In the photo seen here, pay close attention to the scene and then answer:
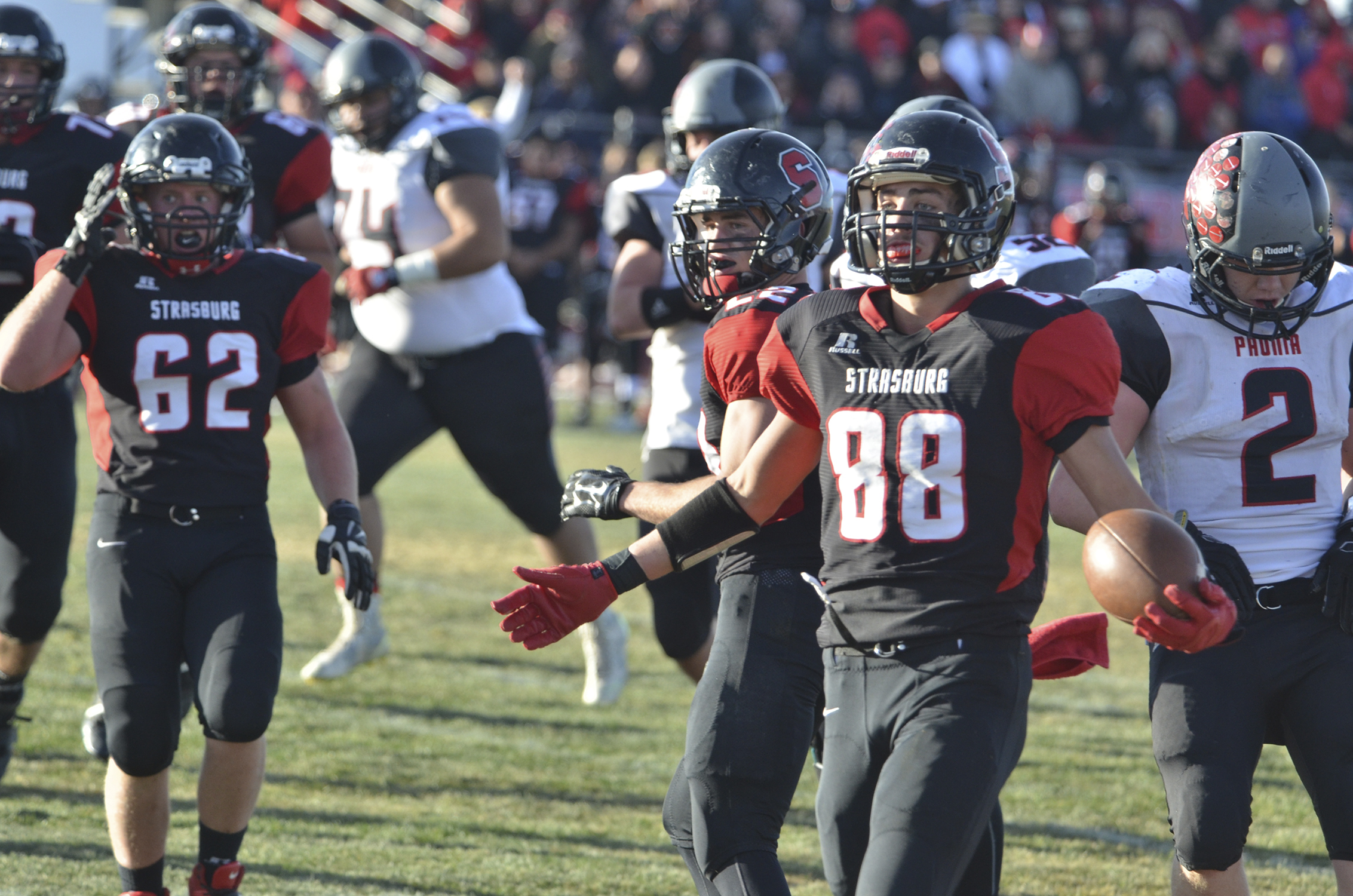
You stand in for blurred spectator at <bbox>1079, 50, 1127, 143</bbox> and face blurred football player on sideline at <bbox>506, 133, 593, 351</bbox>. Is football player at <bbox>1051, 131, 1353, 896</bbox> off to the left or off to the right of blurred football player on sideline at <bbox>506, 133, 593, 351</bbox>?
left

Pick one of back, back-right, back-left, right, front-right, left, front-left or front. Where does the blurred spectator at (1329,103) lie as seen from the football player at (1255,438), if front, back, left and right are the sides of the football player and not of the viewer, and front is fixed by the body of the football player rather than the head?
back

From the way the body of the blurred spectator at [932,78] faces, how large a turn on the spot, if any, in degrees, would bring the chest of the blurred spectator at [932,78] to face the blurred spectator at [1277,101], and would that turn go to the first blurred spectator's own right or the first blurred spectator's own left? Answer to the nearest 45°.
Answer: approximately 135° to the first blurred spectator's own left

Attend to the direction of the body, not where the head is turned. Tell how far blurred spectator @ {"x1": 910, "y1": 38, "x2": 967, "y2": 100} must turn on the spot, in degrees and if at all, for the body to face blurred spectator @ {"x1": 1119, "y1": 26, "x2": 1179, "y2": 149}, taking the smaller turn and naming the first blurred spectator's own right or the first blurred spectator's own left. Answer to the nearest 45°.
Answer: approximately 135° to the first blurred spectator's own left

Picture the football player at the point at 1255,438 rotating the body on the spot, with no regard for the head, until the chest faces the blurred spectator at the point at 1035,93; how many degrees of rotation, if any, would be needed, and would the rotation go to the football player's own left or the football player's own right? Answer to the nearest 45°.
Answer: approximately 180°

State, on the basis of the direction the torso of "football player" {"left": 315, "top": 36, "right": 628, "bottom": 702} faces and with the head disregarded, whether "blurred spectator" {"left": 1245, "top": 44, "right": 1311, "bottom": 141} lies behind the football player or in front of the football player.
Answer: behind

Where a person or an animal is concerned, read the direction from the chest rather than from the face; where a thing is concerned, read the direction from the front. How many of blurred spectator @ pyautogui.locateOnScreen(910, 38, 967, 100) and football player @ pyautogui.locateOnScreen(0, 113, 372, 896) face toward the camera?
2
